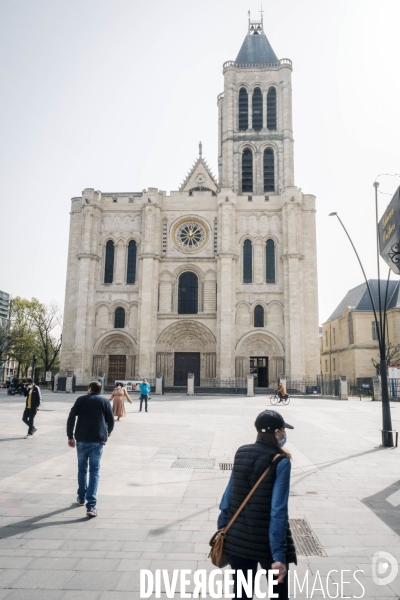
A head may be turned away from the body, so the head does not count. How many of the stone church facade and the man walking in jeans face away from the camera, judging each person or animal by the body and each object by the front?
1

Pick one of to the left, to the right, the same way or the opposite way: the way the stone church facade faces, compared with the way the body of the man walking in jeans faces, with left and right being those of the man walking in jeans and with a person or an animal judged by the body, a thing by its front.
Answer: the opposite way

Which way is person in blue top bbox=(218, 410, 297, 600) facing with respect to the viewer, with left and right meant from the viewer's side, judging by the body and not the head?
facing away from the viewer and to the right of the viewer

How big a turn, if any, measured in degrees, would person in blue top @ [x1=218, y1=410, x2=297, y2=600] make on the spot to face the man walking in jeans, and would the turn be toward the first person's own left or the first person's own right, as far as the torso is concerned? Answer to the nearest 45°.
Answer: approximately 90° to the first person's own left

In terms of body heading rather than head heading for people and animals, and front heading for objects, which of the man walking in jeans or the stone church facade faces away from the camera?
the man walking in jeans

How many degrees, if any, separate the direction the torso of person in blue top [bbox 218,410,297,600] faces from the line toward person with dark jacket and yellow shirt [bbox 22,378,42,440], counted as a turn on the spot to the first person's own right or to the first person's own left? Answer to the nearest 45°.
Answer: approximately 90° to the first person's own left

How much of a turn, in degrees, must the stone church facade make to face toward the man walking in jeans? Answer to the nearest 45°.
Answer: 0° — it already faces them

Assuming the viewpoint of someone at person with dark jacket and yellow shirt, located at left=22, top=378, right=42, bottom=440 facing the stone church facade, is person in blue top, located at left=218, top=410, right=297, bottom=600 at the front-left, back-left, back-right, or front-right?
back-right

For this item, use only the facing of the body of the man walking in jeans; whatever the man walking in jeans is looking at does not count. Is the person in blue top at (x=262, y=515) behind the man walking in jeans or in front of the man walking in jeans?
behind

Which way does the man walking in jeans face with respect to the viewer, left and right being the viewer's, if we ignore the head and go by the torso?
facing away from the viewer

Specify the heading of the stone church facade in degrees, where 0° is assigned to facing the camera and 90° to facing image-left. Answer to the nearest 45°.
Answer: approximately 0°
